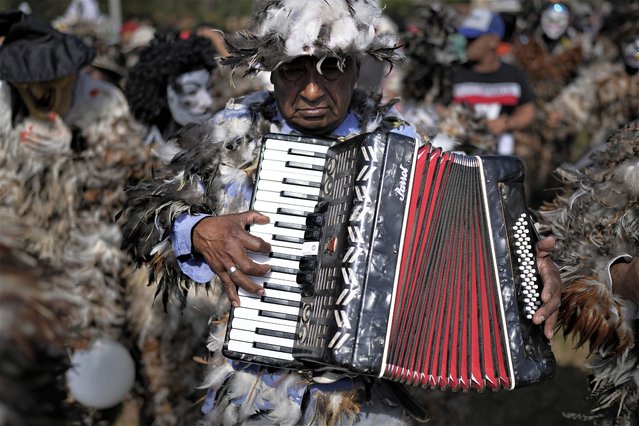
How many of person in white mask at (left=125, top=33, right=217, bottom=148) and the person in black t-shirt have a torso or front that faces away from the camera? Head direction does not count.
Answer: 0

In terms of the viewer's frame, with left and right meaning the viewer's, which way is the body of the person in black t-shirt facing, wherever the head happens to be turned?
facing the viewer and to the left of the viewer

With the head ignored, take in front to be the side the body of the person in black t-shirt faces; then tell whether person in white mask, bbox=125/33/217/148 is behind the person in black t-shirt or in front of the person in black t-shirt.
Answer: in front

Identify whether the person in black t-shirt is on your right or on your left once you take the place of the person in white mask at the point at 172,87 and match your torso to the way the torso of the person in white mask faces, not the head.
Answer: on your left

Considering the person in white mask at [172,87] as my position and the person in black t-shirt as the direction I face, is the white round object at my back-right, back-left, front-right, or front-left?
back-right

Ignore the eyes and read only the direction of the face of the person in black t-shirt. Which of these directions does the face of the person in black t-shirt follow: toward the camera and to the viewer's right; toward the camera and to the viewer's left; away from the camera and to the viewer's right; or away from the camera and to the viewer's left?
toward the camera and to the viewer's left

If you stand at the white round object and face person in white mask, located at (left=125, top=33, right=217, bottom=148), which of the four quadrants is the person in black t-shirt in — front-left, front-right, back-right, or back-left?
front-right

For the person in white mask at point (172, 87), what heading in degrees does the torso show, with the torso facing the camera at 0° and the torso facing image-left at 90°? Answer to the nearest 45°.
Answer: approximately 315°

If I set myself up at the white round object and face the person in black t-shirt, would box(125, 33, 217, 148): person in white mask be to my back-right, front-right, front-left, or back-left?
front-left
